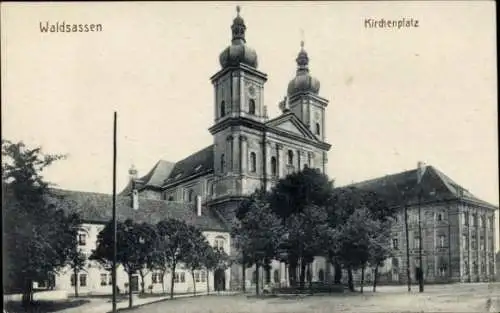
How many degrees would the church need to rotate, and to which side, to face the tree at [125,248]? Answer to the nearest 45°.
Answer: approximately 45° to its right

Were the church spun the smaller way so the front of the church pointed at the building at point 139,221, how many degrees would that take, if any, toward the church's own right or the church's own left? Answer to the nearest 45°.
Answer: approximately 90° to the church's own right

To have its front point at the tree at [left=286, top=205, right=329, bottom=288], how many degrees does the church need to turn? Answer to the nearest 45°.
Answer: approximately 45° to its right

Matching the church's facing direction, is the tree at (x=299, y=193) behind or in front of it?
in front

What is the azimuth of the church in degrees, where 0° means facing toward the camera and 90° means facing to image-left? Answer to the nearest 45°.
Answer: approximately 315°

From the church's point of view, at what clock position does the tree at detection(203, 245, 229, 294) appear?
The tree is roughly at 2 o'clock from the church.
